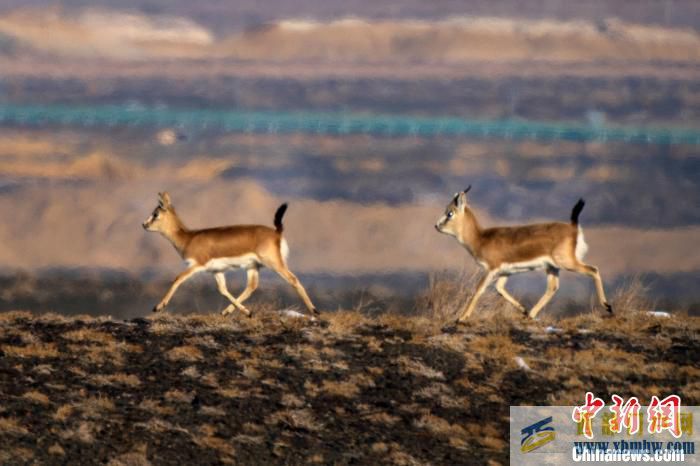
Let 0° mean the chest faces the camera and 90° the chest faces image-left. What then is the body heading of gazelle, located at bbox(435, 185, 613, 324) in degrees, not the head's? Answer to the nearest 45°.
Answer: approximately 90°

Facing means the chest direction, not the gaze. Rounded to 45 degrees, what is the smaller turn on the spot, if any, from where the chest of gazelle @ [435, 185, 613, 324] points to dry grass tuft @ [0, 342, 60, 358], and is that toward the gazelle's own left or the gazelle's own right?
0° — it already faces it

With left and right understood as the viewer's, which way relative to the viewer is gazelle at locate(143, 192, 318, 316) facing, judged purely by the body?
facing to the left of the viewer

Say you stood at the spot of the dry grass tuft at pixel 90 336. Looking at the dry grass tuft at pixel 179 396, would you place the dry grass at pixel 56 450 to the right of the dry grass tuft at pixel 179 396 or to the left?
right

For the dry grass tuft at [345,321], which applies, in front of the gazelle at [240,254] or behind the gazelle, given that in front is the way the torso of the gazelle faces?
behind

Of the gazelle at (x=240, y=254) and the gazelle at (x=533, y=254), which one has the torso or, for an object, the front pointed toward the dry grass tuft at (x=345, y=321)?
the gazelle at (x=533, y=254)

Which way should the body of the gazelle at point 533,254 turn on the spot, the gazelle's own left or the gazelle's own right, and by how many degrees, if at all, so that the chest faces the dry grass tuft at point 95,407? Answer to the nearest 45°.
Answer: approximately 45° to the gazelle's own left

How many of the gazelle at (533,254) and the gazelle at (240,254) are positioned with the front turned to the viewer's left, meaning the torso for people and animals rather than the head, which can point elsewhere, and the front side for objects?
2
